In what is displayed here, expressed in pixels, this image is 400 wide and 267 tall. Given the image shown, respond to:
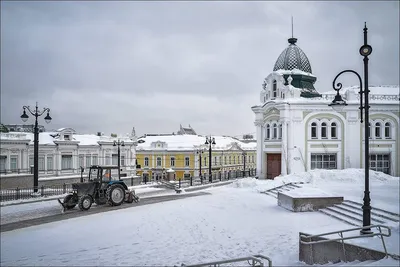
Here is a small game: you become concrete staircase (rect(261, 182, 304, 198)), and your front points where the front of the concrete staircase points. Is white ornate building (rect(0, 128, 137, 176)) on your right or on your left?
on your right

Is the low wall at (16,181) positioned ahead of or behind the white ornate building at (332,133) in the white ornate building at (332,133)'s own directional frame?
ahead

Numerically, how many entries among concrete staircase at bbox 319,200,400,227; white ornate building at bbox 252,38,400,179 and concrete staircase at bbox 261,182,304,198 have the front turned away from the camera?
0

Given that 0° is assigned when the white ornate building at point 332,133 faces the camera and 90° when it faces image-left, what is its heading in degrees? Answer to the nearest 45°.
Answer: approximately 45°

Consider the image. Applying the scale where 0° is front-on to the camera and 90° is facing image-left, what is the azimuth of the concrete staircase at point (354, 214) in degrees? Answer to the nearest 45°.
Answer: approximately 45°

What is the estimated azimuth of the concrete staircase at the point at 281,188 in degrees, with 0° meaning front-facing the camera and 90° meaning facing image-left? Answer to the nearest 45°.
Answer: approximately 45°

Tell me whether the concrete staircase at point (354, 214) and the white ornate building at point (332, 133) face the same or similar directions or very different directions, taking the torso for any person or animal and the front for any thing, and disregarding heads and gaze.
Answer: same or similar directions

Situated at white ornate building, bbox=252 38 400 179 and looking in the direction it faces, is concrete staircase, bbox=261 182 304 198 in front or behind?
in front

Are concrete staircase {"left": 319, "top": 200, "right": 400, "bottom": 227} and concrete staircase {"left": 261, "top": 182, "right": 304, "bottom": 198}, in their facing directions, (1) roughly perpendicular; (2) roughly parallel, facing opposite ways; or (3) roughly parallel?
roughly parallel

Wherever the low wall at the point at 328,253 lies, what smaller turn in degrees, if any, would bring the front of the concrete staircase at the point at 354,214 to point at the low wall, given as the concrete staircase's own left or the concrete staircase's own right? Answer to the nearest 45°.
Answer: approximately 45° to the concrete staircase's own left

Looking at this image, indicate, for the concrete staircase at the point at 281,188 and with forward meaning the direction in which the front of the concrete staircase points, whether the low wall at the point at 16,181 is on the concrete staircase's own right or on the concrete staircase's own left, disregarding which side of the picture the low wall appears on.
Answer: on the concrete staircase's own right

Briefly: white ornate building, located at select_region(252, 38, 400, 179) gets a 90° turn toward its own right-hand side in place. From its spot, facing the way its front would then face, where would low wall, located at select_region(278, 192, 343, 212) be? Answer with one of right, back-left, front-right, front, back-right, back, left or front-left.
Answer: back-left

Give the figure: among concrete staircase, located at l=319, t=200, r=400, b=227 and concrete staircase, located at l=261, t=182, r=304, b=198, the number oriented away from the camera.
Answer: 0

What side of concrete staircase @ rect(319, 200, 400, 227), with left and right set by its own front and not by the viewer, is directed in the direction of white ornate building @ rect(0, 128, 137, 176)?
right

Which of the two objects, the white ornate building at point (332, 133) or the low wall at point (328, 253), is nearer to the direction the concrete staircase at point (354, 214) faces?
the low wall
